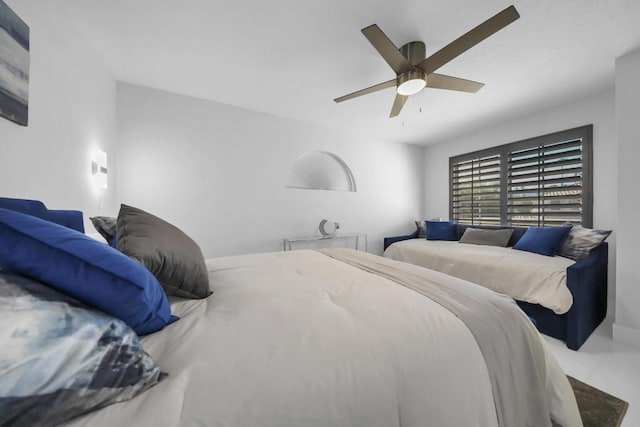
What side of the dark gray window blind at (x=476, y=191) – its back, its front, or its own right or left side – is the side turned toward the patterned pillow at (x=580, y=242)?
left

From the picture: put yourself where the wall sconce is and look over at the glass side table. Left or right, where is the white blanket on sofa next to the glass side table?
right

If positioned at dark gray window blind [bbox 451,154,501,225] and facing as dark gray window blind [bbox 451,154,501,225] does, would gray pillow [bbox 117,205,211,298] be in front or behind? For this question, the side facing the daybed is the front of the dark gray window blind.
in front

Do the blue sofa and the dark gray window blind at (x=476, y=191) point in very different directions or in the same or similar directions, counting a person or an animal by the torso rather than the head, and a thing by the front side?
same or similar directions

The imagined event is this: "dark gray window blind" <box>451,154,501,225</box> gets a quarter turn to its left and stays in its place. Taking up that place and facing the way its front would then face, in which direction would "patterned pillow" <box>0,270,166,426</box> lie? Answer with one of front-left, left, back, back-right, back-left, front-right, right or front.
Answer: front-right

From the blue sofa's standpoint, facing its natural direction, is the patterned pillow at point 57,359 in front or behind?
in front

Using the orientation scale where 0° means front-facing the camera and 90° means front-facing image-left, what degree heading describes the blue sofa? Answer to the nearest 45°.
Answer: approximately 45°

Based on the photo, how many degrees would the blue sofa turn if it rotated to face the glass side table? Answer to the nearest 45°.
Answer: approximately 45° to its right

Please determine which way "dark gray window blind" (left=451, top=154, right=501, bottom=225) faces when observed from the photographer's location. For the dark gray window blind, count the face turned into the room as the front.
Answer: facing the viewer and to the left of the viewer

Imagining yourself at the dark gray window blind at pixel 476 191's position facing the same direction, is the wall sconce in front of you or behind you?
in front
